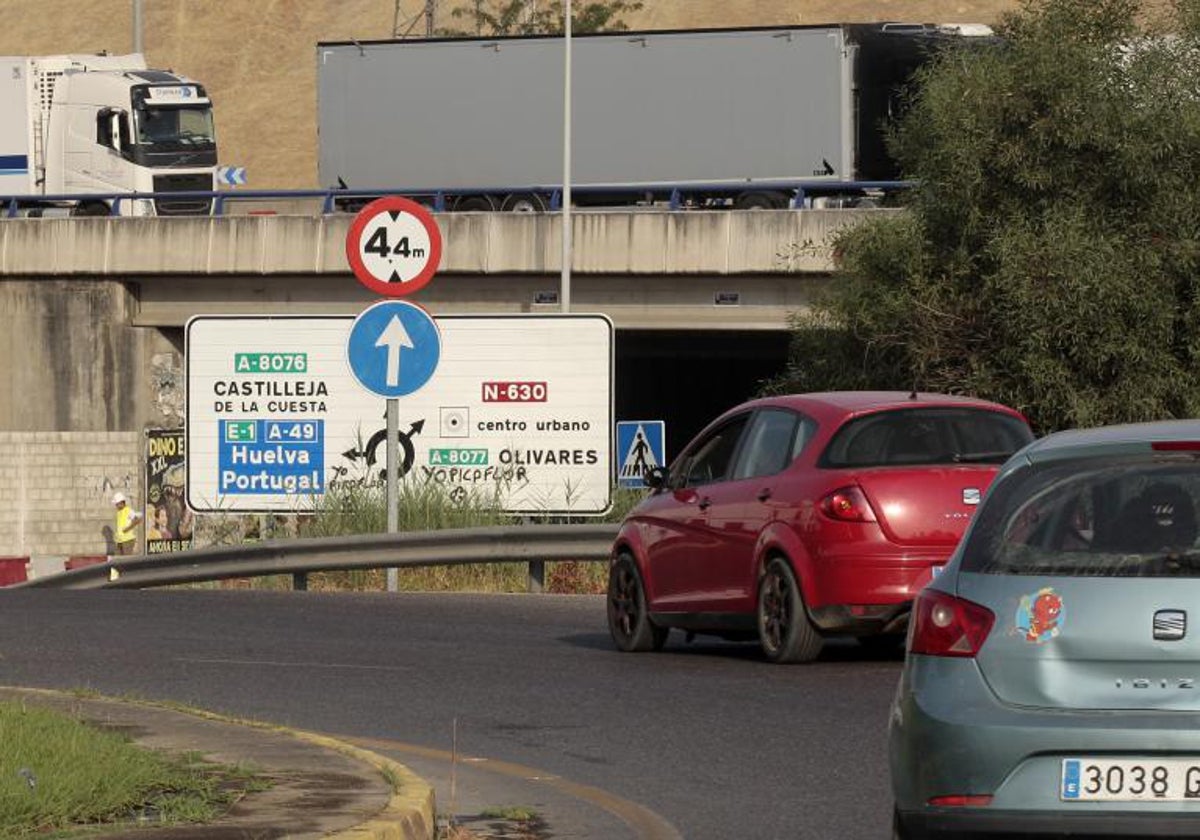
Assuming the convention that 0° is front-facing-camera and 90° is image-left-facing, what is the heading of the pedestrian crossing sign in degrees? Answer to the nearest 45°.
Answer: approximately 0°

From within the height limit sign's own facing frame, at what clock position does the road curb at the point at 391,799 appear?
The road curb is roughly at 12 o'clock from the height limit sign.

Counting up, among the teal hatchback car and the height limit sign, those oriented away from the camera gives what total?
1

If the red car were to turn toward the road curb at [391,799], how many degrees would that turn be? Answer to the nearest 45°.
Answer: approximately 135° to its left

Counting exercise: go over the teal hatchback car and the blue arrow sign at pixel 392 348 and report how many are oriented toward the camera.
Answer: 1

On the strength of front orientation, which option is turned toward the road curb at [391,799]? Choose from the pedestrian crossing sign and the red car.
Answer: the pedestrian crossing sign

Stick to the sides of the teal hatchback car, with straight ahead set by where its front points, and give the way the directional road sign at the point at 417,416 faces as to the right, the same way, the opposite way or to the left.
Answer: the opposite way

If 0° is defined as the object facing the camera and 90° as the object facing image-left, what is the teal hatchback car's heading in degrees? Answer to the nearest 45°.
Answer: approximately 180°

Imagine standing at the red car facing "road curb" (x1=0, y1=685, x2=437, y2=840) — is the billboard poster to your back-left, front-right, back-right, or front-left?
back-right

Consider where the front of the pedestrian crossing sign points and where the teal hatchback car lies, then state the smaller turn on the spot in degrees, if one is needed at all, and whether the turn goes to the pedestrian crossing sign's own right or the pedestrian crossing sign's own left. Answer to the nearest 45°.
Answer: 0° — it already faces it

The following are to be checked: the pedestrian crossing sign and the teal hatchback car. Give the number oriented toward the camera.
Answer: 1
